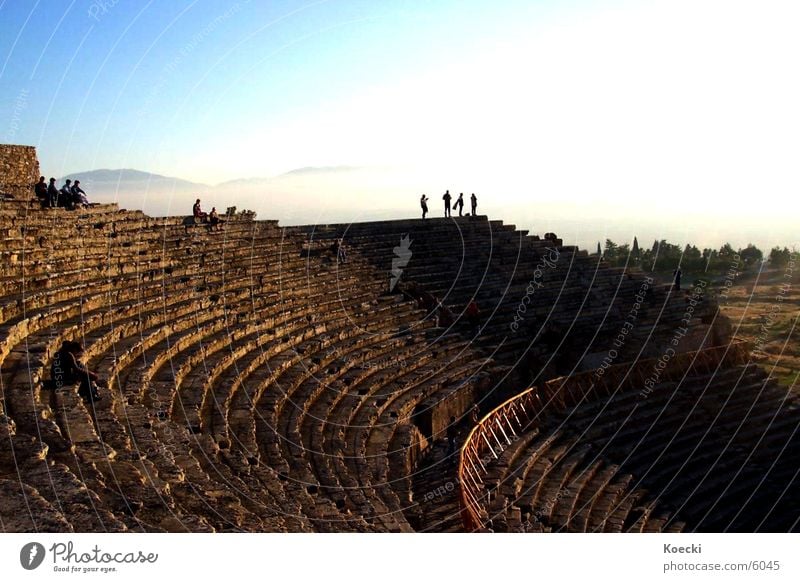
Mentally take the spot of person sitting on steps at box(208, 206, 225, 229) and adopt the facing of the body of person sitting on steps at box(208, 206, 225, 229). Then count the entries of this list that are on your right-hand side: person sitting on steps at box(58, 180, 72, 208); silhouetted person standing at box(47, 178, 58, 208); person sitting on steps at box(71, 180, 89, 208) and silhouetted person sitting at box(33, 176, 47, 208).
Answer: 4

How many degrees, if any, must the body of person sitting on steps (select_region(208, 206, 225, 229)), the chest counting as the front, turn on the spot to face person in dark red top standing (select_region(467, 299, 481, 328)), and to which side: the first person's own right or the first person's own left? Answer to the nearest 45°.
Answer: approximately 45° to the first person's own left

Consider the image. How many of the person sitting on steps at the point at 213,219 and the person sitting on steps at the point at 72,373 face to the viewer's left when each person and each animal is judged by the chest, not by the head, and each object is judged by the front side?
0

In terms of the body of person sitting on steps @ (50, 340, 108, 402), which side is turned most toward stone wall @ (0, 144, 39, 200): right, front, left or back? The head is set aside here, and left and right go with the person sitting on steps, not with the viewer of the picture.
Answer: left

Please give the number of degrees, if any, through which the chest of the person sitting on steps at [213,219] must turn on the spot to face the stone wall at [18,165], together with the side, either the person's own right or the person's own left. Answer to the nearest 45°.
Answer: approximately 135° to the person's own right

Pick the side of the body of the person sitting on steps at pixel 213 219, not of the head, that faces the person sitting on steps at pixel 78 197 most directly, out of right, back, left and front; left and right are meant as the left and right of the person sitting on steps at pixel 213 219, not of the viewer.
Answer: right

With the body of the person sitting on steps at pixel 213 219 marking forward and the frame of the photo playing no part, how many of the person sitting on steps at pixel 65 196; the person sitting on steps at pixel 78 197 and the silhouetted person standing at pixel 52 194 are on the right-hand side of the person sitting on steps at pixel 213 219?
3

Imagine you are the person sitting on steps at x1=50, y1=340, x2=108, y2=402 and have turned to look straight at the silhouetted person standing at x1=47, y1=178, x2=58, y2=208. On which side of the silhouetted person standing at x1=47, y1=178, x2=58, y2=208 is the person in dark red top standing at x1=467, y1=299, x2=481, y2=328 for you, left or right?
right

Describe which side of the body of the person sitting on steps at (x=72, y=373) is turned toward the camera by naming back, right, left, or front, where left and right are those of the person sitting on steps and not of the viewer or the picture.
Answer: right

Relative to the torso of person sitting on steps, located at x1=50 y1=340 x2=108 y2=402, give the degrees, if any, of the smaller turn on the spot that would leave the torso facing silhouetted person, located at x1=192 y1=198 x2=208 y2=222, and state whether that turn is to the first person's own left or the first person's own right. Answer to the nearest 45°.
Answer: approximately 90° to the first person's own left

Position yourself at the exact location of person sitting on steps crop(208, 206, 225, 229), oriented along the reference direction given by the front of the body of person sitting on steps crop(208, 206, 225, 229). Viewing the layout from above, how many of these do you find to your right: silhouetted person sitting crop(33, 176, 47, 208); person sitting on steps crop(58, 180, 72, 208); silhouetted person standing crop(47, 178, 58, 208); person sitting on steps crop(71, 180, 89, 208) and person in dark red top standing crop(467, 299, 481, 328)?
4

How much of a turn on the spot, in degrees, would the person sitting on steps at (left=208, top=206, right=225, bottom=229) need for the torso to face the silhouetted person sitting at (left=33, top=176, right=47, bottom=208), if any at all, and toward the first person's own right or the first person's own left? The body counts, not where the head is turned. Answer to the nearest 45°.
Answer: approximately 90° to the first person's own right

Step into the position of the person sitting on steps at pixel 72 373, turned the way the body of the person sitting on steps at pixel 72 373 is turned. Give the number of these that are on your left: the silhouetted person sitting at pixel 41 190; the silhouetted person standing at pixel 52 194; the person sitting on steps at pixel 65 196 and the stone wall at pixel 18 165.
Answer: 4

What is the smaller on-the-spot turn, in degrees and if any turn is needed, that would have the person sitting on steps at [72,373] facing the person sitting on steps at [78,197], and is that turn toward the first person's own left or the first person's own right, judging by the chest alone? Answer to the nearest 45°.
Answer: approximately 90° to the first person's own left

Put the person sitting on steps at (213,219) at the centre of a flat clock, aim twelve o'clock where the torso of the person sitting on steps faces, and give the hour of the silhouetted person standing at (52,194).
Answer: The silhouetted person standing is roughly at 3 o'clock from the person sitting on steps.

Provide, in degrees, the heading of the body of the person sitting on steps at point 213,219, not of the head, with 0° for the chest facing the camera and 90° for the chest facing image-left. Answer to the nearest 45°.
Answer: approximately 315°
